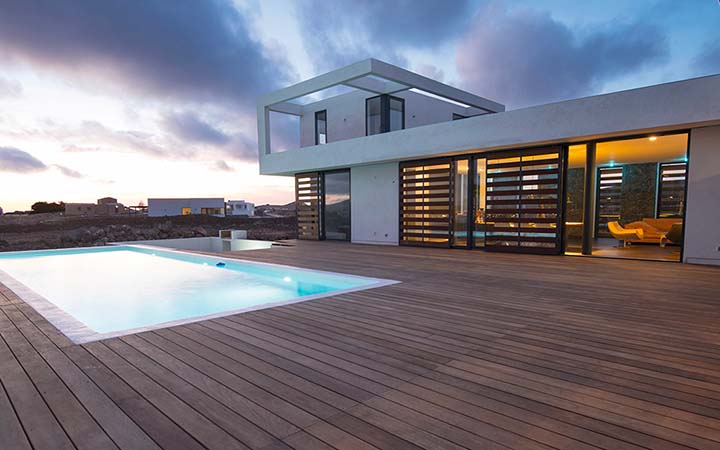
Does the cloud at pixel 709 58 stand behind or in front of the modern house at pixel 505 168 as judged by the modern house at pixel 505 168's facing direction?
behind

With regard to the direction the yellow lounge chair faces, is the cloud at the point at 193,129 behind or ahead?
behind

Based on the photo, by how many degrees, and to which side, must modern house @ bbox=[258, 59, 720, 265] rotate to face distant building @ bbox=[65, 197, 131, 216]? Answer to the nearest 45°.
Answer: approximately 45° to its right
